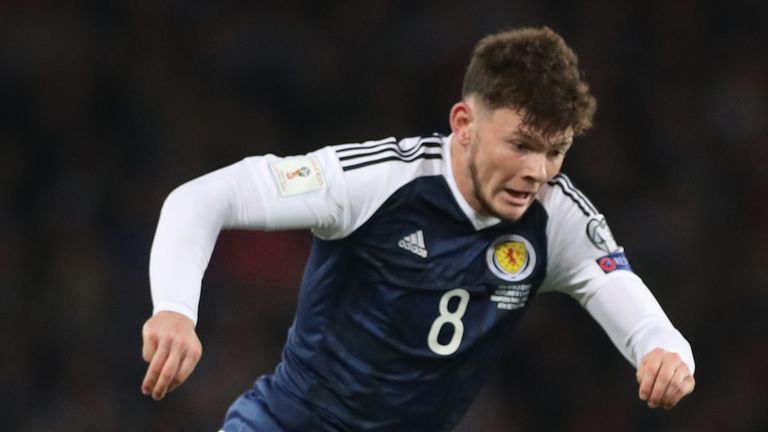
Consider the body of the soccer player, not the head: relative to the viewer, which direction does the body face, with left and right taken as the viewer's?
facing the viewer and to the right of the viewer

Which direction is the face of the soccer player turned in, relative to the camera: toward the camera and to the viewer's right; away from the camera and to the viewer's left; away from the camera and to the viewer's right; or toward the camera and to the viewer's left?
toward the camera and to the viewer's right
